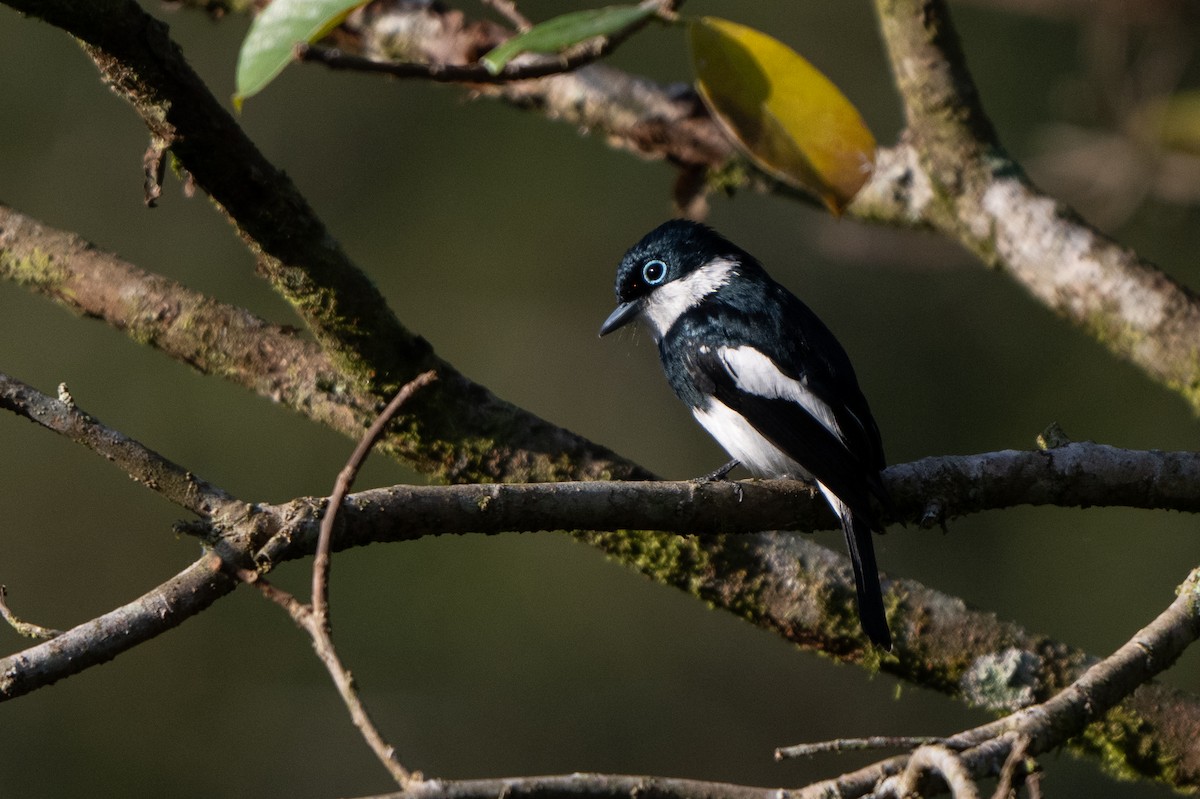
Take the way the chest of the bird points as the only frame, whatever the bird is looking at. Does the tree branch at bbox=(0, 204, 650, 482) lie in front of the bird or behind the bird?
in front

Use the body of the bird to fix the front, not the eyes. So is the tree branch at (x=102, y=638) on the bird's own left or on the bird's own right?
on the bird's own left

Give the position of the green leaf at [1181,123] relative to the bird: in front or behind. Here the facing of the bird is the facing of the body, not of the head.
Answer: behind

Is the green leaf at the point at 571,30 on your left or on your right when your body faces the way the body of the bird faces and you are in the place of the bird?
on your left

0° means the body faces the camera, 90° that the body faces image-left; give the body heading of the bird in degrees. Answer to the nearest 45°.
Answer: approximately 90°
